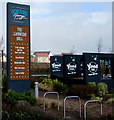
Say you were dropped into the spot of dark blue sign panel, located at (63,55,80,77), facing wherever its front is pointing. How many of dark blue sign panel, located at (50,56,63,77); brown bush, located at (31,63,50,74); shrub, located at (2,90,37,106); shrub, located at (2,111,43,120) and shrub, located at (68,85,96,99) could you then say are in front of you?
3

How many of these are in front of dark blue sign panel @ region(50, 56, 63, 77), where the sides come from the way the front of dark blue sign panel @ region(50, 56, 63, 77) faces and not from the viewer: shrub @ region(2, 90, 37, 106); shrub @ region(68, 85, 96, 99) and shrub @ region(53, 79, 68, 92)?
3

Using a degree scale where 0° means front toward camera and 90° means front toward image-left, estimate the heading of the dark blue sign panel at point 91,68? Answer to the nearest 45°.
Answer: approximately 0°

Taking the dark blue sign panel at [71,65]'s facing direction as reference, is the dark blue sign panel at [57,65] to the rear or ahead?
to the rear

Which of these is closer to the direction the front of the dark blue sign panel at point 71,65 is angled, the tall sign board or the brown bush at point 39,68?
the tall sign board

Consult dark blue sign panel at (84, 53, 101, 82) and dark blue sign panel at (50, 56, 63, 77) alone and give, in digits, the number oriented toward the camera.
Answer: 2

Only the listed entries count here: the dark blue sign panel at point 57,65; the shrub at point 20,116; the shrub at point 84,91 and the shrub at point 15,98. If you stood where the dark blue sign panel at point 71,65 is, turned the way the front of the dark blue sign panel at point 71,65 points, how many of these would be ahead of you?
3

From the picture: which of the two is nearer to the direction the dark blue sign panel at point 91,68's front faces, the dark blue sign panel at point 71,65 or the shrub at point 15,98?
the shrub

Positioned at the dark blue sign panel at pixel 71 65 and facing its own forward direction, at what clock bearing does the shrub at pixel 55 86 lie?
The shrub is roughly at 1 o'clock from the dark blue sign panel.

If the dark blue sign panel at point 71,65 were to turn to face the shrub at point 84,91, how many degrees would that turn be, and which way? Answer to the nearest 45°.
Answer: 0° — it already faces it
